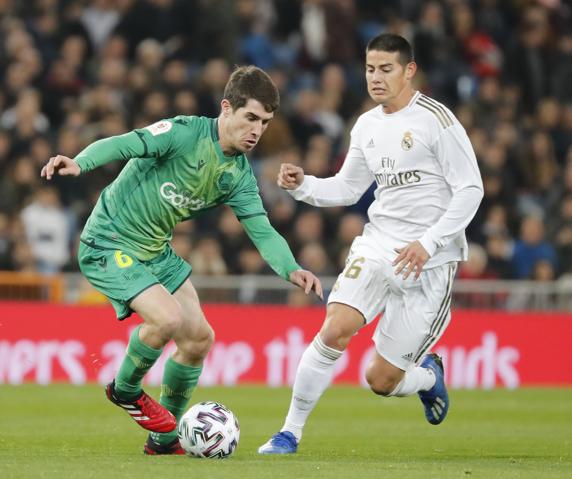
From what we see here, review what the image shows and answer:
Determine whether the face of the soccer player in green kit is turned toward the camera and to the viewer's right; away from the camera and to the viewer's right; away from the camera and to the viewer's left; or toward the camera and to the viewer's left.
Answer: toward the camera and to the viewer's right

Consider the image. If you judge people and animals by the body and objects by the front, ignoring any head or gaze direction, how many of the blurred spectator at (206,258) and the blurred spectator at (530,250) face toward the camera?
2

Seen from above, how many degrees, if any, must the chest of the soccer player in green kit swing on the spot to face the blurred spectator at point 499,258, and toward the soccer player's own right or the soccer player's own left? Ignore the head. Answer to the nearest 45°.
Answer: approximately 90° to the soccer player's own left

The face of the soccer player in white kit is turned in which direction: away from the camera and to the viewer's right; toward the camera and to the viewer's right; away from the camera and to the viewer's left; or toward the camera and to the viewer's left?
toward the camera and to the viewer's left

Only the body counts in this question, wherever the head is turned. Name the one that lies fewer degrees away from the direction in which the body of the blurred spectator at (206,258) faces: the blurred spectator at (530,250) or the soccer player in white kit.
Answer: the soccer player in white kit

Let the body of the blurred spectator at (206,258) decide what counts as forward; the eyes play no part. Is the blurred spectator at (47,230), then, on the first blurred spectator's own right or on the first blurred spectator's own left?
on the first blurred spectator's own right

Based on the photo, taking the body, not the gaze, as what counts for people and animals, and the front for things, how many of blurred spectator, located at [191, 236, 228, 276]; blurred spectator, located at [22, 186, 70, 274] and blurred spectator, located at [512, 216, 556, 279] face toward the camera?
3

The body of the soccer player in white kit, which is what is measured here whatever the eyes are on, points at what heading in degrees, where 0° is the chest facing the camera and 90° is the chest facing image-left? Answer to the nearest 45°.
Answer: approximately 45°

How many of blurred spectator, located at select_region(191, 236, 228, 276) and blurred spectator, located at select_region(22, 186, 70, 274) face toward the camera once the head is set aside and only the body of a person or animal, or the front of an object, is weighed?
2

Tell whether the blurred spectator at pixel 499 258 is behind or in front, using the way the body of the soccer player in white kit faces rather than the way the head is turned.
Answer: behind

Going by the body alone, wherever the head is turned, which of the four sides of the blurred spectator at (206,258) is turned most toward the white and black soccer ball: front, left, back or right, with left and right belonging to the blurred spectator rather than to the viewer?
front

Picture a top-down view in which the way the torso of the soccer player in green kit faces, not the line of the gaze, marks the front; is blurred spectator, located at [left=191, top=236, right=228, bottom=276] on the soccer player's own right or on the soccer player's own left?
on the soccer player's own left

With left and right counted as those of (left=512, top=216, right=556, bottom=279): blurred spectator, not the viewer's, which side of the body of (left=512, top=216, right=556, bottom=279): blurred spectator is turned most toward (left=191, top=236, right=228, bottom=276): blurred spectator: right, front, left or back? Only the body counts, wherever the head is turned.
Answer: right

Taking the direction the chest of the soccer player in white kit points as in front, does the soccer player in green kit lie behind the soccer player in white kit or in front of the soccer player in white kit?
in front

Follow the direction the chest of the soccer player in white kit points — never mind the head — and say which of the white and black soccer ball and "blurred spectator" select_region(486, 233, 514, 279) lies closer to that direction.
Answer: the white and black soccer ball
